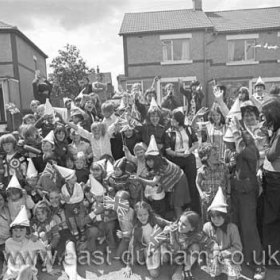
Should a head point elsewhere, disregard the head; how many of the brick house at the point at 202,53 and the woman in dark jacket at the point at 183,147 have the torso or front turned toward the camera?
2

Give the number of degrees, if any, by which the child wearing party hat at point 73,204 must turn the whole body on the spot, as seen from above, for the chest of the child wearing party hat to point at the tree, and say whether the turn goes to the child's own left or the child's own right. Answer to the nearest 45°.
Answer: approximately 180°

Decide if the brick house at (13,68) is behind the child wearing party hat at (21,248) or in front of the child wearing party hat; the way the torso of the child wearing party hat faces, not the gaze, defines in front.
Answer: behind

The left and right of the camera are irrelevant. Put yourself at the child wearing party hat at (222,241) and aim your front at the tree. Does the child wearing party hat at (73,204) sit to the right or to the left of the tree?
left

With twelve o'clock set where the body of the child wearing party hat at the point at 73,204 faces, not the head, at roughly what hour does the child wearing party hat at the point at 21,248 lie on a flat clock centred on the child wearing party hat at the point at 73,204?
the child wearing party hat at the point at 21,248 is roughly at 2 o'clock from the child wearing party hat at the point at 73,204.

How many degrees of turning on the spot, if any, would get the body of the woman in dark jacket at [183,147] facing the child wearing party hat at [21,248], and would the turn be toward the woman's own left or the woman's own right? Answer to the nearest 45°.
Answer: approximately 45° to the woman's own right

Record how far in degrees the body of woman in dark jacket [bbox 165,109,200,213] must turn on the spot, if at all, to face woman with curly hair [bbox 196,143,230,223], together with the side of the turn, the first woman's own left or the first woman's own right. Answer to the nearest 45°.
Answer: approximately 45° to the first woman's own left

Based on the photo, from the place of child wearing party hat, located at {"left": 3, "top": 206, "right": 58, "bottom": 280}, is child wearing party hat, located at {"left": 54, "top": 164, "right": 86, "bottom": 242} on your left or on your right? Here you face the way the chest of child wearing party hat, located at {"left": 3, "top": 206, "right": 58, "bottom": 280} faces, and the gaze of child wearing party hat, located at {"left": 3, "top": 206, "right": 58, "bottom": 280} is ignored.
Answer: on your left

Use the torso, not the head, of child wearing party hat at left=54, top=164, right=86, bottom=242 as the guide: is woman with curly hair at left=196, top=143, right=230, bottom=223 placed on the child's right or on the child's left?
on the child's left
